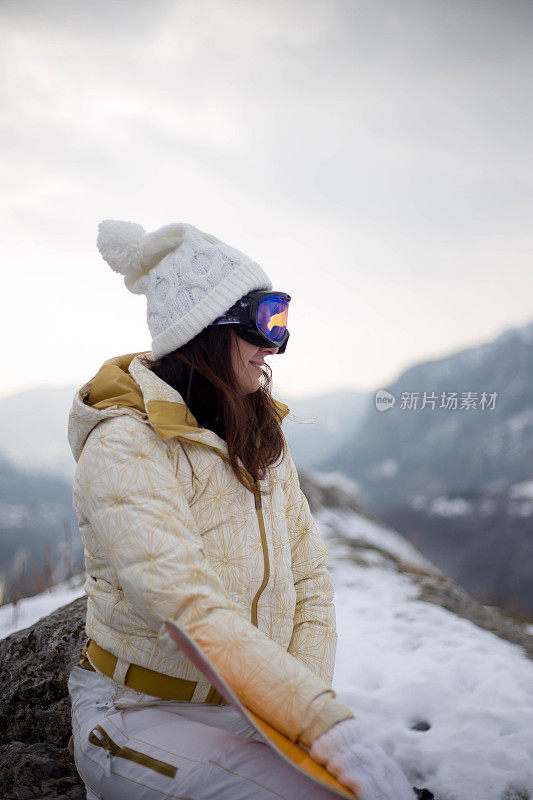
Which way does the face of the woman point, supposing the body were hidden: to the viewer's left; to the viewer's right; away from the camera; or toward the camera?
to the viewer's right

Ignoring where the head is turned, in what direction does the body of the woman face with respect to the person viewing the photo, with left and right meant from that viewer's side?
facing the viewer and to the right of the viewer
